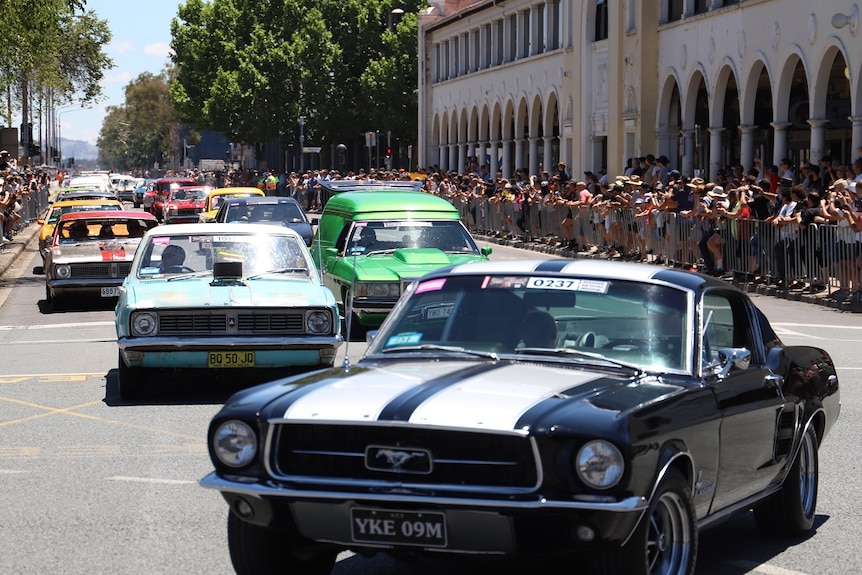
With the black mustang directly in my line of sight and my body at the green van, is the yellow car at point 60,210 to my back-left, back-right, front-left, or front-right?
back-right

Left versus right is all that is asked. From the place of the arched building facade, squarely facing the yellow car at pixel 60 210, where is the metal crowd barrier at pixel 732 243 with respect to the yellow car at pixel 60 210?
left

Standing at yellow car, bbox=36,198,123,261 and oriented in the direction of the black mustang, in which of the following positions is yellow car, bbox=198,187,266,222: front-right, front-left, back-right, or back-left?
back-left

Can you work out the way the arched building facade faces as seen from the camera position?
facing the viewer and to the left of the viewer

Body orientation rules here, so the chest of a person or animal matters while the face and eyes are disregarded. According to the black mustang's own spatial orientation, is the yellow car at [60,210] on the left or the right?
on its right

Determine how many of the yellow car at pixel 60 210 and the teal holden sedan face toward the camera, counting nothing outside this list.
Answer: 2

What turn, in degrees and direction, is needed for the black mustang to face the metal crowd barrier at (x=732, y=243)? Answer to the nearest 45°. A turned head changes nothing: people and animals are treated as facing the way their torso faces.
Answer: approximately 135° to its right

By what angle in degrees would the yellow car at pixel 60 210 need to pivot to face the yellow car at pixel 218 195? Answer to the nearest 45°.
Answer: approximately 135° to its left

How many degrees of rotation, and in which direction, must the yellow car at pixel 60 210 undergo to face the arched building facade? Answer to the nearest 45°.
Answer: approximately 90° to its left

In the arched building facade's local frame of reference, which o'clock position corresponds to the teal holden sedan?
The teal holden sedan is roughly at 11 o'clock from the arched building facade.

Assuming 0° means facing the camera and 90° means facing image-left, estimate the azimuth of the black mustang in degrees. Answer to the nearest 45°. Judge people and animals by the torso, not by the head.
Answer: approximately 45°

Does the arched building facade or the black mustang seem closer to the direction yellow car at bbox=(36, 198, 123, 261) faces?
the black mustang

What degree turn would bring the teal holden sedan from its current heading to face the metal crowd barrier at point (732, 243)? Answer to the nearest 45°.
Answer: approximately 135° to its left

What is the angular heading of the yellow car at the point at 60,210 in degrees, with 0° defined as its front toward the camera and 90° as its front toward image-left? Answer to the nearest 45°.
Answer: approximately 0°

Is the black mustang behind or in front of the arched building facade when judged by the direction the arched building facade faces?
in front

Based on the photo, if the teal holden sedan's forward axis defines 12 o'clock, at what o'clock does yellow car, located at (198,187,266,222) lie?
The yellow car is roughly at 6 o'clock from the teal holden sedan.
